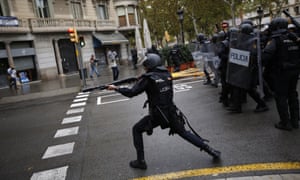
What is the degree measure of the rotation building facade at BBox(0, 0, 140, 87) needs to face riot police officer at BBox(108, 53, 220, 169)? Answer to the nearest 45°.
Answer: approximately 45° to its right

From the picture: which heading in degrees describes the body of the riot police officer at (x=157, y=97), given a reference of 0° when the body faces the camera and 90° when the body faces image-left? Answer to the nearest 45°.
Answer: approximately 135°

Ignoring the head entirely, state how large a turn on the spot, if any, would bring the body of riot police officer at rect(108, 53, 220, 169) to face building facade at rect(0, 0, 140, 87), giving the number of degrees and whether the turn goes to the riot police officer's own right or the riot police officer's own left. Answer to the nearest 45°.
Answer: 0° — they already face it

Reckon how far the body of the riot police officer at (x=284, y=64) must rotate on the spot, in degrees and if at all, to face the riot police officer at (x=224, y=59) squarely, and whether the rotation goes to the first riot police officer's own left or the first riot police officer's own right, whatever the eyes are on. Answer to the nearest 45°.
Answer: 0° — they already face them

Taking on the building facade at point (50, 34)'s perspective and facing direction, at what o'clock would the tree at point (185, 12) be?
The tree is roughly at 10 o'clock from the building facade.

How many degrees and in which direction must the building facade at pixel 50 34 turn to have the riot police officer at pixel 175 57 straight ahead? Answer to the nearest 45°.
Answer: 0° — it already faces them

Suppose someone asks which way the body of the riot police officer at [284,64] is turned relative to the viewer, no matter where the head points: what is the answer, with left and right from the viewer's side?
facing away from the viewer and to the left of the viewer

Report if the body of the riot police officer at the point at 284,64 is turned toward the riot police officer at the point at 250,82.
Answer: yes

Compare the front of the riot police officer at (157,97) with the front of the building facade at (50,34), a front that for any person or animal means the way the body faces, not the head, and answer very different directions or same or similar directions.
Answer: very different directions

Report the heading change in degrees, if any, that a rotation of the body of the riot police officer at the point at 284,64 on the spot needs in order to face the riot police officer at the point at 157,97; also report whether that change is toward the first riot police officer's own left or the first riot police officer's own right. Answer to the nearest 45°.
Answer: approximately 90° to the first riot police officer's own left
